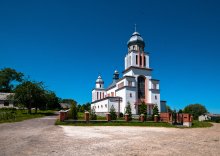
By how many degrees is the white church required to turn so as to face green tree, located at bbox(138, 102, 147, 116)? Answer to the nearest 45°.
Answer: approximately 45° to its right

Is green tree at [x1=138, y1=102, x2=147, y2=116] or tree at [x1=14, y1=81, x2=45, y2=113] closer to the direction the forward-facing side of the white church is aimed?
the green tree

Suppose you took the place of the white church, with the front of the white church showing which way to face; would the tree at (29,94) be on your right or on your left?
on your right

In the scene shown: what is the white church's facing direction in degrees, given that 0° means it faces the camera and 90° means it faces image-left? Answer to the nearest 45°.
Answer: approximately 315°
